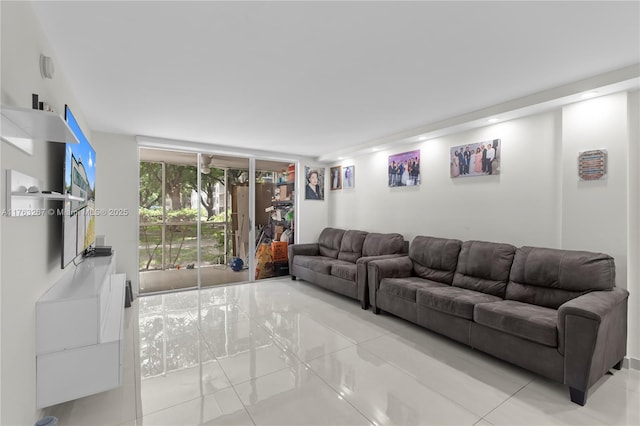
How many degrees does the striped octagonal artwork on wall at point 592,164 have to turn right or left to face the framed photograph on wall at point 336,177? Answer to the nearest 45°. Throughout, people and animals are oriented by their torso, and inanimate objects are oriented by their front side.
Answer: approximately 90° to its right

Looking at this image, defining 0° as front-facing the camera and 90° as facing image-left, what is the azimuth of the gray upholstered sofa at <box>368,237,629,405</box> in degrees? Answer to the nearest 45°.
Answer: approximately 45°

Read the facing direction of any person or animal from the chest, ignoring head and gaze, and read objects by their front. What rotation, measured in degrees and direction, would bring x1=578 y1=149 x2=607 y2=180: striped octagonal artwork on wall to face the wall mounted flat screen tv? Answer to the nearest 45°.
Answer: approximately 45° to its right

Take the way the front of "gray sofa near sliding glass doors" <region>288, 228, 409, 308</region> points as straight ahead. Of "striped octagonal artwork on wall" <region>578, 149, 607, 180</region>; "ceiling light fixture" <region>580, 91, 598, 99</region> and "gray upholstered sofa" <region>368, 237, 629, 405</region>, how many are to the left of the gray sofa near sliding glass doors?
3

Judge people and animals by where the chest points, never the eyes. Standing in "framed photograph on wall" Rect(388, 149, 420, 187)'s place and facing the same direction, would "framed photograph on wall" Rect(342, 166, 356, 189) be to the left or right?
on its right

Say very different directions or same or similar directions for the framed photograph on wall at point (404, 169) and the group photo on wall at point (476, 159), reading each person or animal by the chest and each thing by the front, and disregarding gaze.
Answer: same or similar directions

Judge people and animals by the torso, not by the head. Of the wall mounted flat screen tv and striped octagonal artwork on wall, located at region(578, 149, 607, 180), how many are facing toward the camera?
1

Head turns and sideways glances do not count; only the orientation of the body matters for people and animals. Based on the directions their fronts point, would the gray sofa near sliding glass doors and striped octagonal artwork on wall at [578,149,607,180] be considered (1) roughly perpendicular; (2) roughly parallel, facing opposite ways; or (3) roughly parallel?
roughly parallel

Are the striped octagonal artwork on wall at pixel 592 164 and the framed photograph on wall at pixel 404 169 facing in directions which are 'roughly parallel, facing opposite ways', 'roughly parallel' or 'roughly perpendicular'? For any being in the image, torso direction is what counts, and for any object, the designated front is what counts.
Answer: roughly parallel

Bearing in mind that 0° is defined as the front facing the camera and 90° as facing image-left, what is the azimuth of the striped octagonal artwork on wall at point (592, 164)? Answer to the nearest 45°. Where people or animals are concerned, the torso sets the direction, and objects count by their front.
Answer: approximately 0°

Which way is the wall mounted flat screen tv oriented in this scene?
to the viewer's right

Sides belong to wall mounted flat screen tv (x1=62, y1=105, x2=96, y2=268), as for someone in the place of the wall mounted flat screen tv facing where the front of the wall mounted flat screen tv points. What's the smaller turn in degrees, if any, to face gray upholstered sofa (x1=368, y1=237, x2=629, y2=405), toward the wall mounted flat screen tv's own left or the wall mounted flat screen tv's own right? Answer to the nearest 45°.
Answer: approximately 45° to the wall mounted flat screen tv's own right

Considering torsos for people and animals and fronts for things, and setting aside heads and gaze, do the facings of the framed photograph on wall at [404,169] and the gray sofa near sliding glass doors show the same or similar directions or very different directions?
same or similar directions

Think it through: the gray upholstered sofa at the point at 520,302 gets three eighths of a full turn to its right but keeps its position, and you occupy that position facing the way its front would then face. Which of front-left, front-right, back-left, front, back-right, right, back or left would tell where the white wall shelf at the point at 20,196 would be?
back-left

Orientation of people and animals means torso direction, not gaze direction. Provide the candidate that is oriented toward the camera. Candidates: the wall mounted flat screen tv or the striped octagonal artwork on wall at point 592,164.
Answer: the striped octagonal artwork on wall

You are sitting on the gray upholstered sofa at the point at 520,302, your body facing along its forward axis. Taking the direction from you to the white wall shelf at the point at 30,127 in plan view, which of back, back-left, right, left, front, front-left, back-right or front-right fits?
front

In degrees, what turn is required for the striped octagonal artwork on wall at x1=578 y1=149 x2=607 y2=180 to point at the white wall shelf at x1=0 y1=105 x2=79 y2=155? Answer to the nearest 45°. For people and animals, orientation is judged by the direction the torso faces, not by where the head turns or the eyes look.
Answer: approximately 45° to its right
